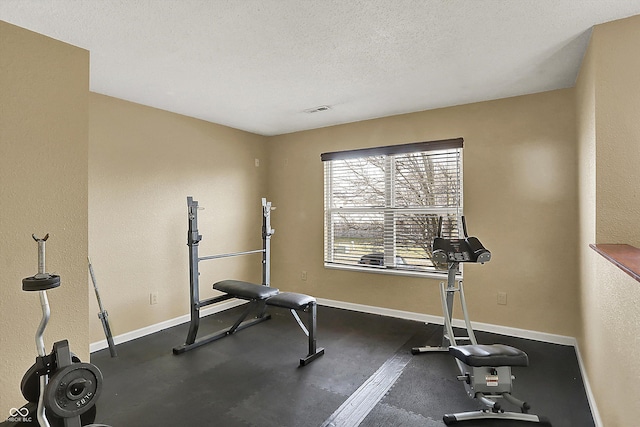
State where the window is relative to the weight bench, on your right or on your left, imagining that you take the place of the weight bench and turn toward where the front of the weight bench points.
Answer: on your left

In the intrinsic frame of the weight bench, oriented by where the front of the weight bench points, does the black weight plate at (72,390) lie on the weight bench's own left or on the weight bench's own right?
on the weight bench's own right

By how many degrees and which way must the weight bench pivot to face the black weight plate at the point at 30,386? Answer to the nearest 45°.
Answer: approximately 90° to its right

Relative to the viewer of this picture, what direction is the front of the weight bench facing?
facing the viewer and to the right of the viewer

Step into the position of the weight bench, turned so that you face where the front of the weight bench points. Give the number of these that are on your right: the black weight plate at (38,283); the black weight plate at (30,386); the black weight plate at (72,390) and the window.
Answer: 3

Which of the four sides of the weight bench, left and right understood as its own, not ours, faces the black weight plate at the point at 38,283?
right
